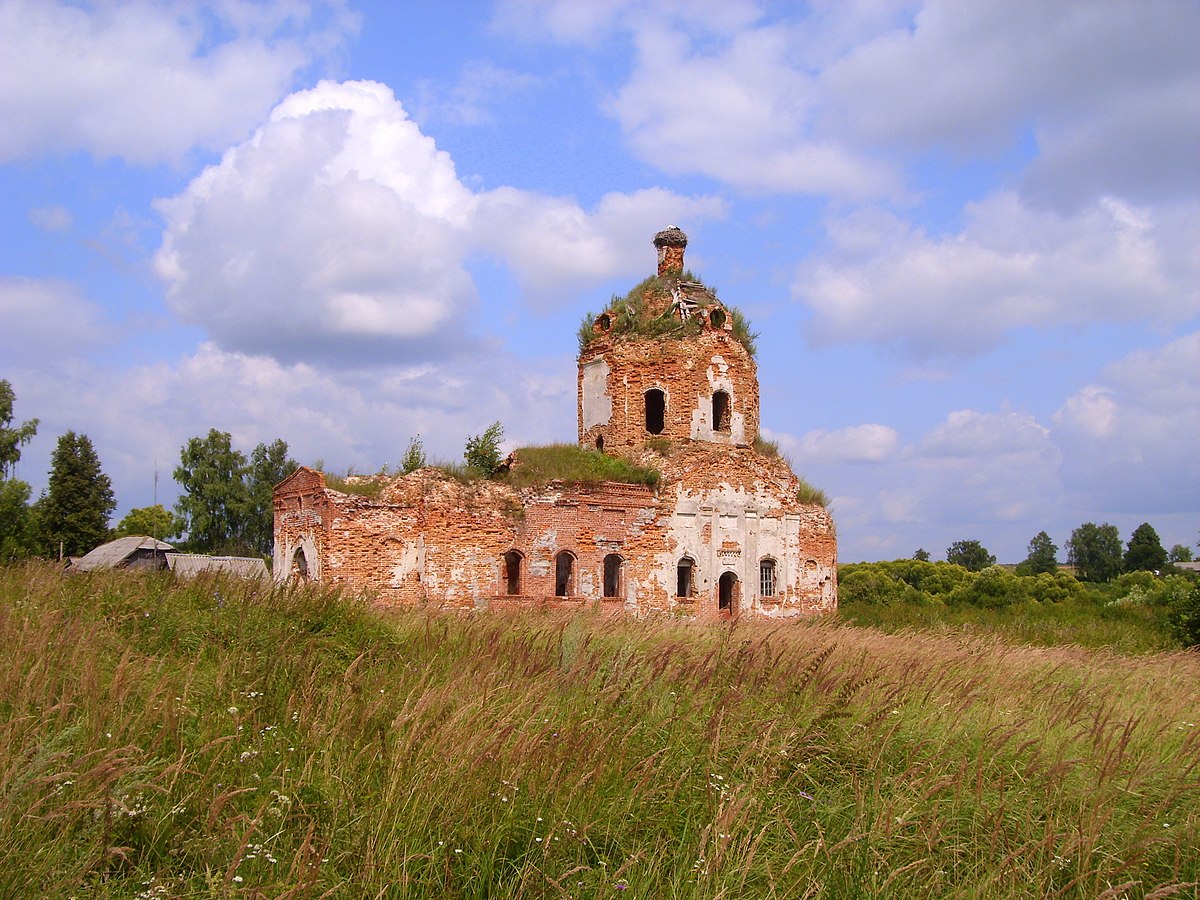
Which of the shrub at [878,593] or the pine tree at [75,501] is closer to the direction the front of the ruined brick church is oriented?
the pine tree

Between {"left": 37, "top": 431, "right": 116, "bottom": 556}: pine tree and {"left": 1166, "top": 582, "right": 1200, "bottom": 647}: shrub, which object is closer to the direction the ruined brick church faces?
the pine tree

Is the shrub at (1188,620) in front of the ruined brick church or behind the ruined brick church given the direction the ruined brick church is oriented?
behind

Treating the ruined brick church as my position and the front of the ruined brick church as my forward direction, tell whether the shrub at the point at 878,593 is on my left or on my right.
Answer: on my left
